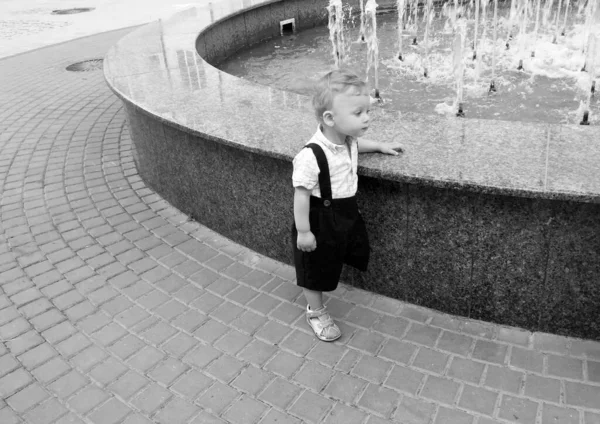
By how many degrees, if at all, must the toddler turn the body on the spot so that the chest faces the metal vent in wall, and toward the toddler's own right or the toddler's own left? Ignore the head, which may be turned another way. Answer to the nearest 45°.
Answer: approximately 135° to the toddler's own left

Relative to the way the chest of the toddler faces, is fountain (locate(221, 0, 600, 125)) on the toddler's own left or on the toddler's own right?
on the toddler's own left

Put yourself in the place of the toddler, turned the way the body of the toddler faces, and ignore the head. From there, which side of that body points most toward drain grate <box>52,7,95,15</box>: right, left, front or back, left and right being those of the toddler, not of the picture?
back

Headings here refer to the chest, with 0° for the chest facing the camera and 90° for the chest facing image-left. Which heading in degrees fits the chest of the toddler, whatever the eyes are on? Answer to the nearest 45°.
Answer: approximately 315°

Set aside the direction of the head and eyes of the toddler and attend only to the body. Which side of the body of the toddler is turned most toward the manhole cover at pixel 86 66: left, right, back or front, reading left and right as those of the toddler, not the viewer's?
back
